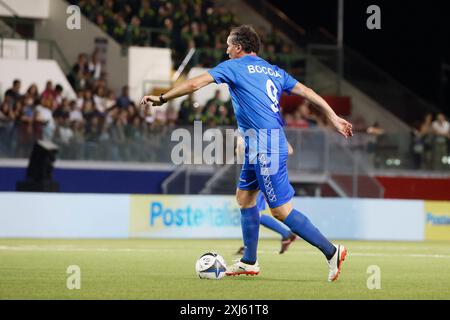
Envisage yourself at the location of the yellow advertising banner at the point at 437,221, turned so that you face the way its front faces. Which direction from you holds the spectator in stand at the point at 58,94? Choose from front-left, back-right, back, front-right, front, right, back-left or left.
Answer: right

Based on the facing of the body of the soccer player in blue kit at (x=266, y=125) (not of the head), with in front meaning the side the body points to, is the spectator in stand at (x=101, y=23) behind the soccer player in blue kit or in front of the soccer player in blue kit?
in front

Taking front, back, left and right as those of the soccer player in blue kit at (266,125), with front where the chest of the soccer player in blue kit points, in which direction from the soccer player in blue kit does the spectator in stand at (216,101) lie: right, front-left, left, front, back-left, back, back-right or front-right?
front-right

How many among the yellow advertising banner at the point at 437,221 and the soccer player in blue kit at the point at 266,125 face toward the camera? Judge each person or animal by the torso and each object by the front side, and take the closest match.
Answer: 1

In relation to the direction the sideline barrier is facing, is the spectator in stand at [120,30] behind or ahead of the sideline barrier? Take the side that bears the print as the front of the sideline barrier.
behind

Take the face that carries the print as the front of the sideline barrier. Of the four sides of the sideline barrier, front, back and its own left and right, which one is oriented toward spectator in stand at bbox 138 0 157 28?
back

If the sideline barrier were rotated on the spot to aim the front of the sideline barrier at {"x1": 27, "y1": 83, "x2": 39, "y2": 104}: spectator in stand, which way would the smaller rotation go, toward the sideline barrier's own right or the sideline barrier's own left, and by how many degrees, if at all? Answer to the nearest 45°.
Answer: approximately 135° to the sideline barrier's own right

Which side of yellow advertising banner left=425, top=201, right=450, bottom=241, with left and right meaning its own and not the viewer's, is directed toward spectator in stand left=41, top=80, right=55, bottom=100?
right

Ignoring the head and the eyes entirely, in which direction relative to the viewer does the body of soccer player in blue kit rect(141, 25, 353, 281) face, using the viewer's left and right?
facing away from the viewer and to the left of the viewer

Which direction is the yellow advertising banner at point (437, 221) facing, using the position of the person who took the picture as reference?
facing the viewer

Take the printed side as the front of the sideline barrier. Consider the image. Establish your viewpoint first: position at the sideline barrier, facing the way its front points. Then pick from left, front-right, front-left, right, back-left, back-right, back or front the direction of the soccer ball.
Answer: front

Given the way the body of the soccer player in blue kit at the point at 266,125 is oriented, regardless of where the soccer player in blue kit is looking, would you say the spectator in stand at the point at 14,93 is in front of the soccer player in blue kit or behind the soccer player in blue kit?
in front

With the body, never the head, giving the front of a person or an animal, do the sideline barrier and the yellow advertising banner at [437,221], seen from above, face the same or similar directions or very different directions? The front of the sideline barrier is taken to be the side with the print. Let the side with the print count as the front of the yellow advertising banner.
same or similar directions

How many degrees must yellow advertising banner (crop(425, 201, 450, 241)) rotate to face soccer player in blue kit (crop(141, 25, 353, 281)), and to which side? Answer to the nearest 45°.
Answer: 0° — it already faces them

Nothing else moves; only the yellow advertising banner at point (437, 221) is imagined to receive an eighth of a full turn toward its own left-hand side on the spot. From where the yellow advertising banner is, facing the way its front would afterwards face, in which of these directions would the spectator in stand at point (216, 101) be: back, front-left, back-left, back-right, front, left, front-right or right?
back-right

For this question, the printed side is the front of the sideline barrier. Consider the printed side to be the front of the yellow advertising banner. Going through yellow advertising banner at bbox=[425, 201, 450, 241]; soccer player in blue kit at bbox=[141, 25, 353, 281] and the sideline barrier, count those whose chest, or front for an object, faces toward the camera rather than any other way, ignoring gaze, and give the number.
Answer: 2
